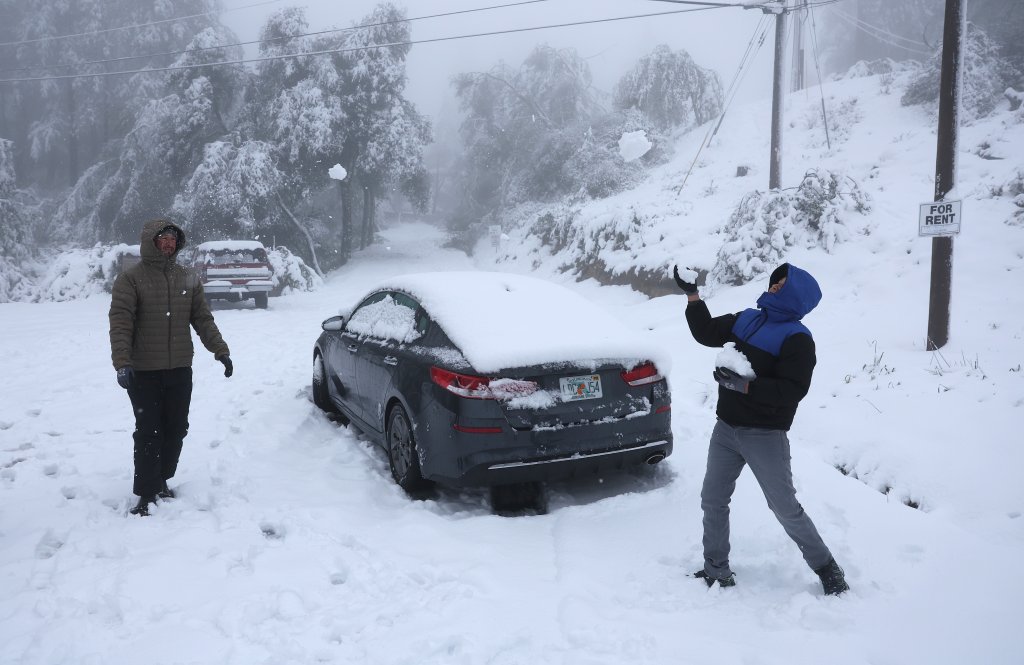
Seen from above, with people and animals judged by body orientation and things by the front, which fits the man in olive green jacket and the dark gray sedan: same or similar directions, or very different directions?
very different directions

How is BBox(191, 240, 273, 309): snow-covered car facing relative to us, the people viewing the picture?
facing away from the viewer

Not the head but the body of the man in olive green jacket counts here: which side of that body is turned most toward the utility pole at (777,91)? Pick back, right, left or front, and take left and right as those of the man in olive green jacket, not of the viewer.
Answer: left

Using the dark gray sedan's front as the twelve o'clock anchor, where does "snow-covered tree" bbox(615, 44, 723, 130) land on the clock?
The snow-covered tree is roughly at 2 o'clock from the dark gray sedan.

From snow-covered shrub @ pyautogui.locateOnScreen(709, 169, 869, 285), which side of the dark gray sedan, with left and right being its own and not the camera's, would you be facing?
right

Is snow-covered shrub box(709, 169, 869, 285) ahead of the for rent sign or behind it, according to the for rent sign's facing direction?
behind

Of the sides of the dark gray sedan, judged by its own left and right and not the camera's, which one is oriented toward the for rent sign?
right

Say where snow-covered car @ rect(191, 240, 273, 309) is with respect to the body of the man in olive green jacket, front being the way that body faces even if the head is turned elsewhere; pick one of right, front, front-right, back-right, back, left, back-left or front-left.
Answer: back-left

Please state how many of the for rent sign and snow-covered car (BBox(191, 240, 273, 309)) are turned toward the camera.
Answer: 1
